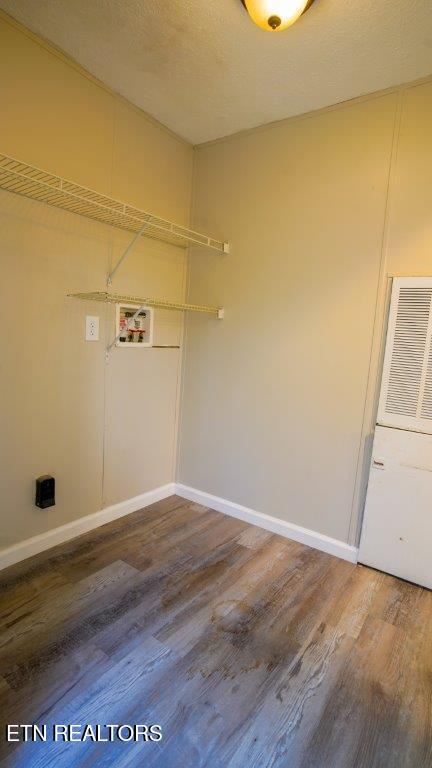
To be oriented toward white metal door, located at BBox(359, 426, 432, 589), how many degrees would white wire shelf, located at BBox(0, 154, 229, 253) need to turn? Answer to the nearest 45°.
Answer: approximately 45° to its left

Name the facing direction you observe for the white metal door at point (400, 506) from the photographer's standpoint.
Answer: facing the viewer and to the left of the viewer

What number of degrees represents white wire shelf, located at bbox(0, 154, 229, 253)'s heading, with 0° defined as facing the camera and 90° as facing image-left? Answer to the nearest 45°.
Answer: approximately 315°

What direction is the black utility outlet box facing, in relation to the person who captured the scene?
facing the viewer and to the right of the viewer

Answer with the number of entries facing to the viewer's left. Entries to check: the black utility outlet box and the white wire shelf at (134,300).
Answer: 0

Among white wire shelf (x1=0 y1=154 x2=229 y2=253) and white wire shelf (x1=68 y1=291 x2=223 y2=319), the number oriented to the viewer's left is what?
0
